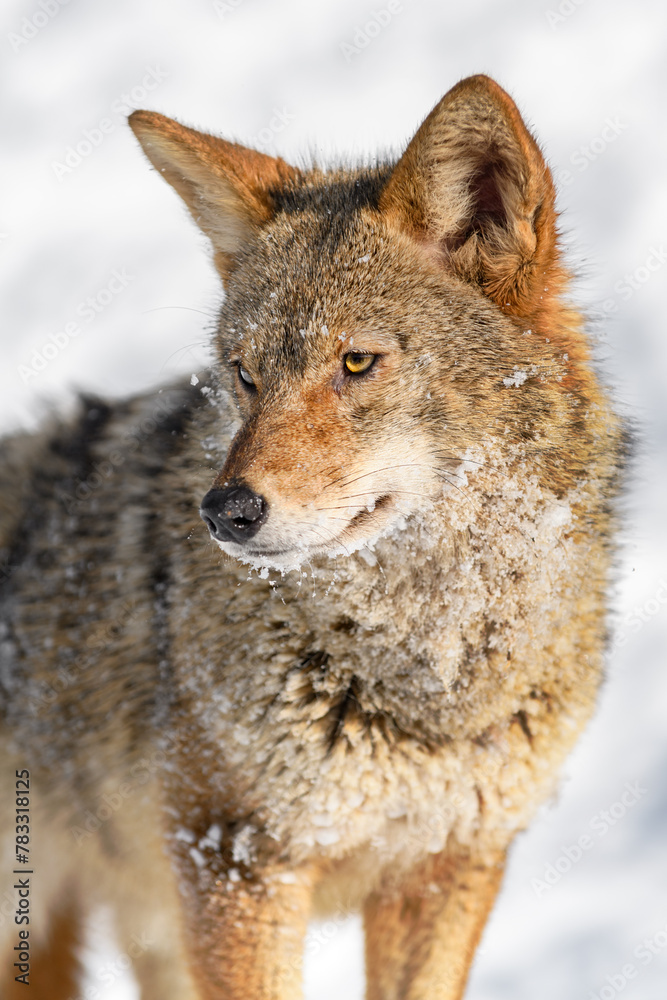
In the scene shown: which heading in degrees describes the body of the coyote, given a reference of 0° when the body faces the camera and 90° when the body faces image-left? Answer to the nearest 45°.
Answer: approximately 315°
